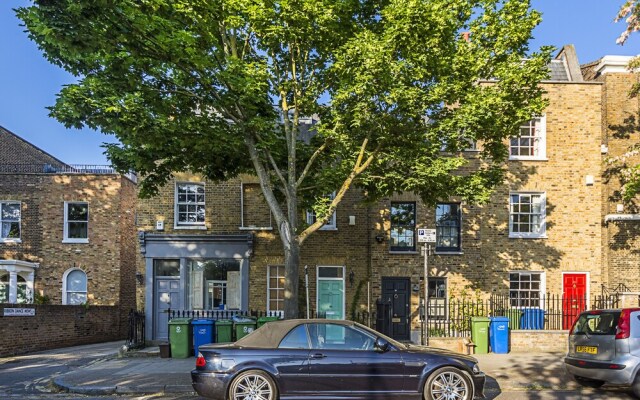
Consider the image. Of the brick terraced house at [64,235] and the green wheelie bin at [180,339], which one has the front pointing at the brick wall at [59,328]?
the brick terraced house

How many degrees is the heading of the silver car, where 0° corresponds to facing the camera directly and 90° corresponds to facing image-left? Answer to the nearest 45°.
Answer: approximately 225°

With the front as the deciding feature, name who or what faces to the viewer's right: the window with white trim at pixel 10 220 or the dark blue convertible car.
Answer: the dark blue convertible car

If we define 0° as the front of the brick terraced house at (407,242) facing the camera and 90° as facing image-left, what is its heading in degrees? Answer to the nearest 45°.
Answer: approximately 0°

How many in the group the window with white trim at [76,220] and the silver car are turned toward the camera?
1

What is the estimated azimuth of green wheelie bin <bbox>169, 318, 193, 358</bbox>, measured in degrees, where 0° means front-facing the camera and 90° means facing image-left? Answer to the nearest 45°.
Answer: approximately 0°

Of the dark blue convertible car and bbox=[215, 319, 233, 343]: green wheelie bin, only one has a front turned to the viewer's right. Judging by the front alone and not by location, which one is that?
the dark blue convertible car

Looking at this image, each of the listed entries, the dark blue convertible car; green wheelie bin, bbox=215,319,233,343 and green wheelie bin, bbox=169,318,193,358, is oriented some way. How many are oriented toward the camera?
2

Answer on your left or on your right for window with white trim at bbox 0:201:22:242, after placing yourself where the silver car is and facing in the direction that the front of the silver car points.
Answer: on your left
